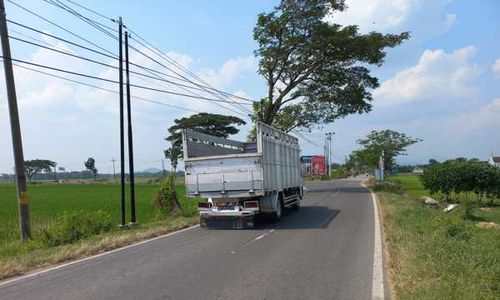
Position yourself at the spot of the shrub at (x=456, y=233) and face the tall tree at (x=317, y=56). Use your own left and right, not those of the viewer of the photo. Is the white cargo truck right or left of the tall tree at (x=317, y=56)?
left

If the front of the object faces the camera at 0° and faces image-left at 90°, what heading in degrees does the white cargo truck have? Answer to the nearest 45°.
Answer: approximately 225°

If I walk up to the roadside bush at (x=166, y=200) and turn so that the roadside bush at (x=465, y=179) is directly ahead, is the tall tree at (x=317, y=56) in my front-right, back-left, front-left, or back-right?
front-left

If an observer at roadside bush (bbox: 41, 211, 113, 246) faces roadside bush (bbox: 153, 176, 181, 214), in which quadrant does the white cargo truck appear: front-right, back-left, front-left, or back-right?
front-right

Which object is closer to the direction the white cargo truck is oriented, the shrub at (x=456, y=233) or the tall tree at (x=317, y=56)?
the tall tree

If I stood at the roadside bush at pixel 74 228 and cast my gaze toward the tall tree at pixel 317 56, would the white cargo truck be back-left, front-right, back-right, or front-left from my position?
front-right

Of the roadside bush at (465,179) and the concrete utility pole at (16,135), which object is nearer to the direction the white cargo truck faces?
the roadside bush

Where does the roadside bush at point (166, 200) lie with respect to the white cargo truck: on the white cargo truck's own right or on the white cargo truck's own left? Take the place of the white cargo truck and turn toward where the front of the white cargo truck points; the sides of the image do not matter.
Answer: on the white cargo truck's own left

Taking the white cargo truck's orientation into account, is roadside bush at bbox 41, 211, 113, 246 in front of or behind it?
behind

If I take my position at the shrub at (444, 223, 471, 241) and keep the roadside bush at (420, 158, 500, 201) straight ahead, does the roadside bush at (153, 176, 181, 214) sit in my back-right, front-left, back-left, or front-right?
front-left

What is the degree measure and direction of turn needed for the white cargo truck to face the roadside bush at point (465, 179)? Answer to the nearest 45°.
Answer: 0° — it already faces it

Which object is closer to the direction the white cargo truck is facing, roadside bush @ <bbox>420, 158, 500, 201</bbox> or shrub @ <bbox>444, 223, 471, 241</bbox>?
the roadside bush

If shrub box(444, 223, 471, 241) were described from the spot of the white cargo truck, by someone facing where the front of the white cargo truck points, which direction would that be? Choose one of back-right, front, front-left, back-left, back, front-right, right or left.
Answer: right
